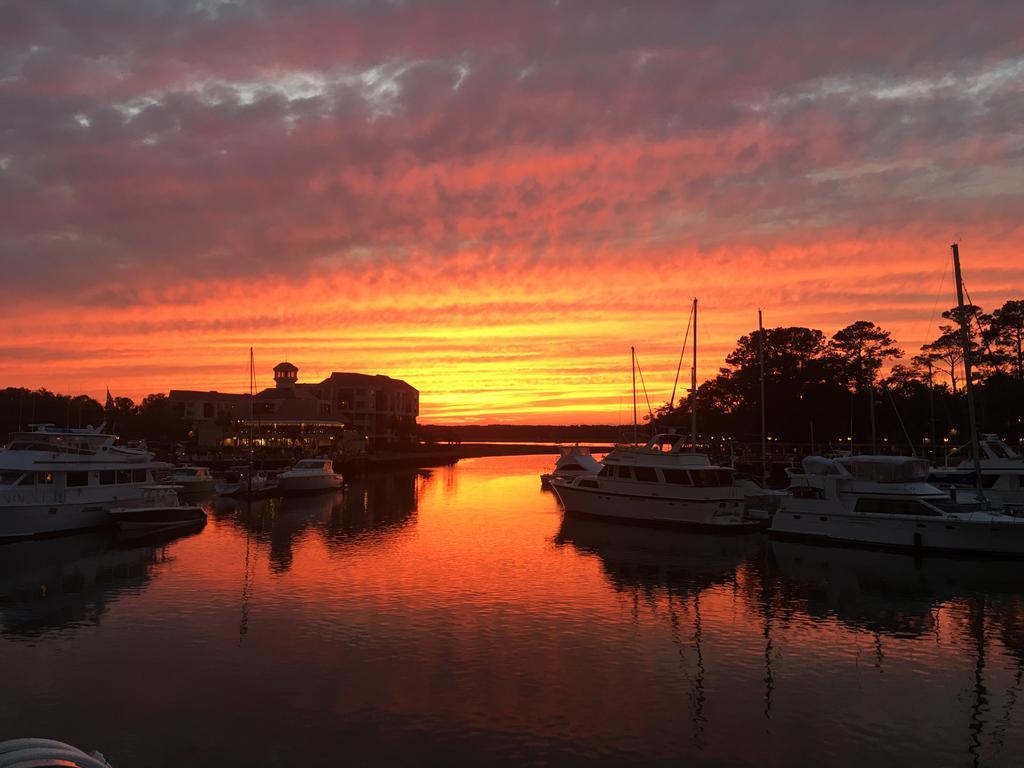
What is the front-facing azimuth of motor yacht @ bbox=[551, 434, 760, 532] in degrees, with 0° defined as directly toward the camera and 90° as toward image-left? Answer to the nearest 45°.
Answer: approximately 135°

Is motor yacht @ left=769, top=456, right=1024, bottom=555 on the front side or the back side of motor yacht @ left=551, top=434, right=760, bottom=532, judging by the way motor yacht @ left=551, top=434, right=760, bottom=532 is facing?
on the back side

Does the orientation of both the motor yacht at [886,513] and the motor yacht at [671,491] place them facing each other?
no

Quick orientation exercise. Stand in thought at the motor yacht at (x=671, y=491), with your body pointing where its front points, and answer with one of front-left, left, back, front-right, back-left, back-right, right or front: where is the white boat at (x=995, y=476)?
back-right

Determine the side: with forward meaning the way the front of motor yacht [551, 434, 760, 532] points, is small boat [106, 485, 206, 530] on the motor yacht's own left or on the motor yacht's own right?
on the motor yacht's own left

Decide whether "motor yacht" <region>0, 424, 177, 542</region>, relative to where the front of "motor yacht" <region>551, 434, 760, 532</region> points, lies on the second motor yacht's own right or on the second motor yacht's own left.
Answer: on the second motor yacht's own left

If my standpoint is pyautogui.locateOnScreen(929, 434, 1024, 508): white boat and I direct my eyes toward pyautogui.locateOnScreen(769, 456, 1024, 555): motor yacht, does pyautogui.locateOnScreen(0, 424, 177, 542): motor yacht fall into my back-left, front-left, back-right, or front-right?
front-right
